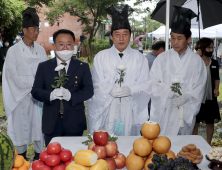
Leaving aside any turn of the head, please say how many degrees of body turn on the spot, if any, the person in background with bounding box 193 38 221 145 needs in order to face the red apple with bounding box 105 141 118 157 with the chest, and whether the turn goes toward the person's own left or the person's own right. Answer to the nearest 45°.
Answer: approximately 45° to the person's own right

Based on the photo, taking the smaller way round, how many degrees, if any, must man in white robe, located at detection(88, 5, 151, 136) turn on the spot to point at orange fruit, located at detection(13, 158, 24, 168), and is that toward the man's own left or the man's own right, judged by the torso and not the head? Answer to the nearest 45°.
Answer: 0° — they already face it

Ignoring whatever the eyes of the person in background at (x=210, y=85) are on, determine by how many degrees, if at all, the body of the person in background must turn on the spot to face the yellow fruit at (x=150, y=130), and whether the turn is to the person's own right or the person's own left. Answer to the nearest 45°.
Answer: approximately 45° to the person's own right

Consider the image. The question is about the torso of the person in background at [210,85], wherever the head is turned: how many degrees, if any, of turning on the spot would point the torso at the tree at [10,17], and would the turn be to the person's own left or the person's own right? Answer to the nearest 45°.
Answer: approximately 90° to the person's own right

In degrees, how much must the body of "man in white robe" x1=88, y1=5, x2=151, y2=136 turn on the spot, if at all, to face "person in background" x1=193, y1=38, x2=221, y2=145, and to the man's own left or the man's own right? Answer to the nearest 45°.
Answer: approximately 135° to the man's own left

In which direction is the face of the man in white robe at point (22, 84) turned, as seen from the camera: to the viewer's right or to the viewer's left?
to the viewer's right

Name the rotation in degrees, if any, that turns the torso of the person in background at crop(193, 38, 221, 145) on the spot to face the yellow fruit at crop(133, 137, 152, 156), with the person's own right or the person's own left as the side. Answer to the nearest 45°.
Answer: approximately 45° to the person's own right

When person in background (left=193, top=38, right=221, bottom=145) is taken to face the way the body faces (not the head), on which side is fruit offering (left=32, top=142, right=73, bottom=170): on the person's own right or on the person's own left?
on the person's own right

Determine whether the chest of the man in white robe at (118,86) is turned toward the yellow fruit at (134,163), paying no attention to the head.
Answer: yes

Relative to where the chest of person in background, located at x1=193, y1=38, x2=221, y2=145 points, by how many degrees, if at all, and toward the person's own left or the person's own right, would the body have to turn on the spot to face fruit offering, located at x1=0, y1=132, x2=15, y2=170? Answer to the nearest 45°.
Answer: approximately 45° to the person's own right

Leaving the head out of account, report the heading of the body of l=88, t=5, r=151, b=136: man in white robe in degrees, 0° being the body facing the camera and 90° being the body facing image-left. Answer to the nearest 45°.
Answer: approximately 0°
